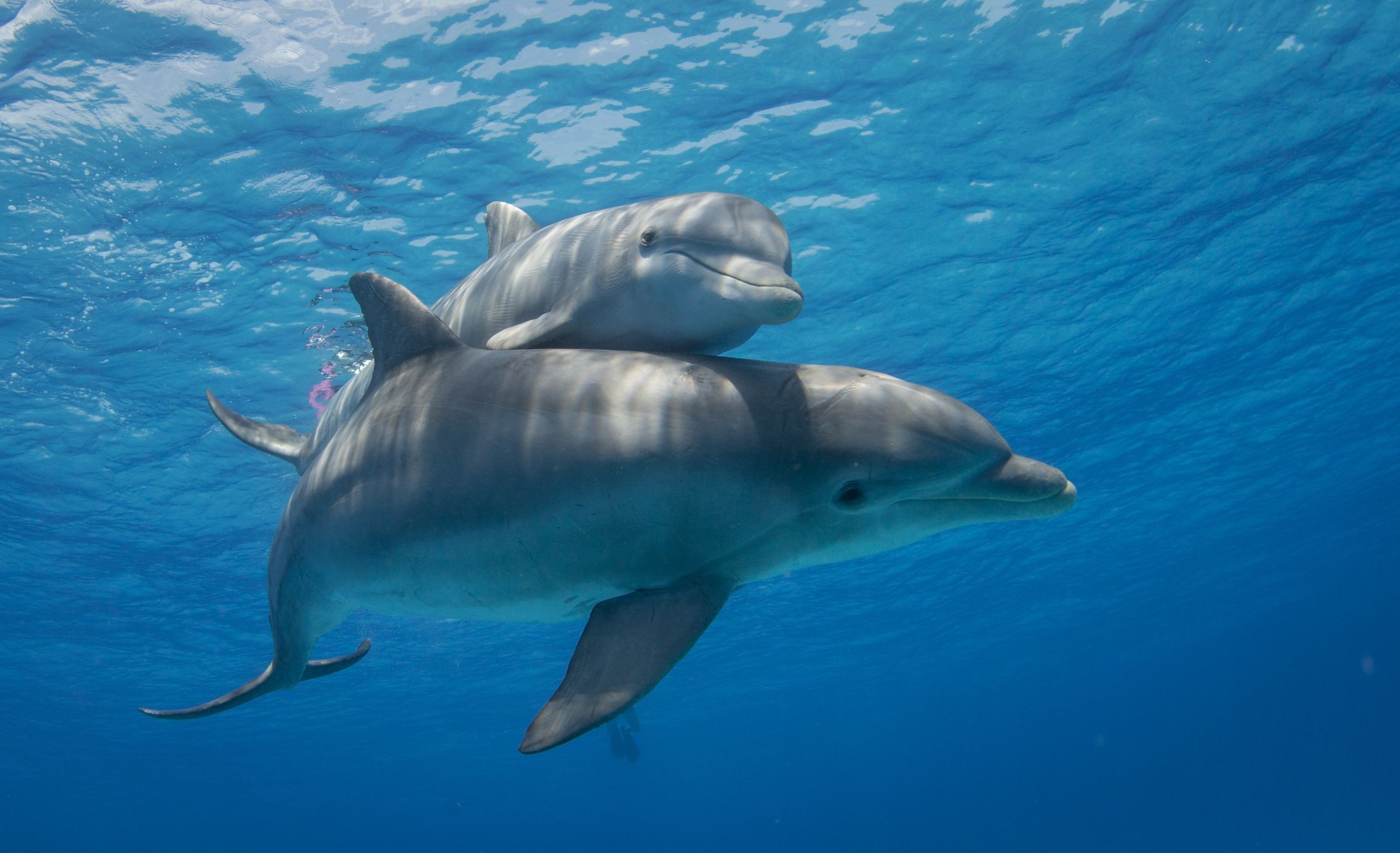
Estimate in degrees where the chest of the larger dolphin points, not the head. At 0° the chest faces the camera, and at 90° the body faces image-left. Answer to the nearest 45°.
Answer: approximately 270°

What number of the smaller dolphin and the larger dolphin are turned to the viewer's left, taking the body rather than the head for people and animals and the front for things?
0

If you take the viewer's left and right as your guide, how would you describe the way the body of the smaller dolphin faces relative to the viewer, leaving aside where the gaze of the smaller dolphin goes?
facing the viewer and to the right of the viewer
